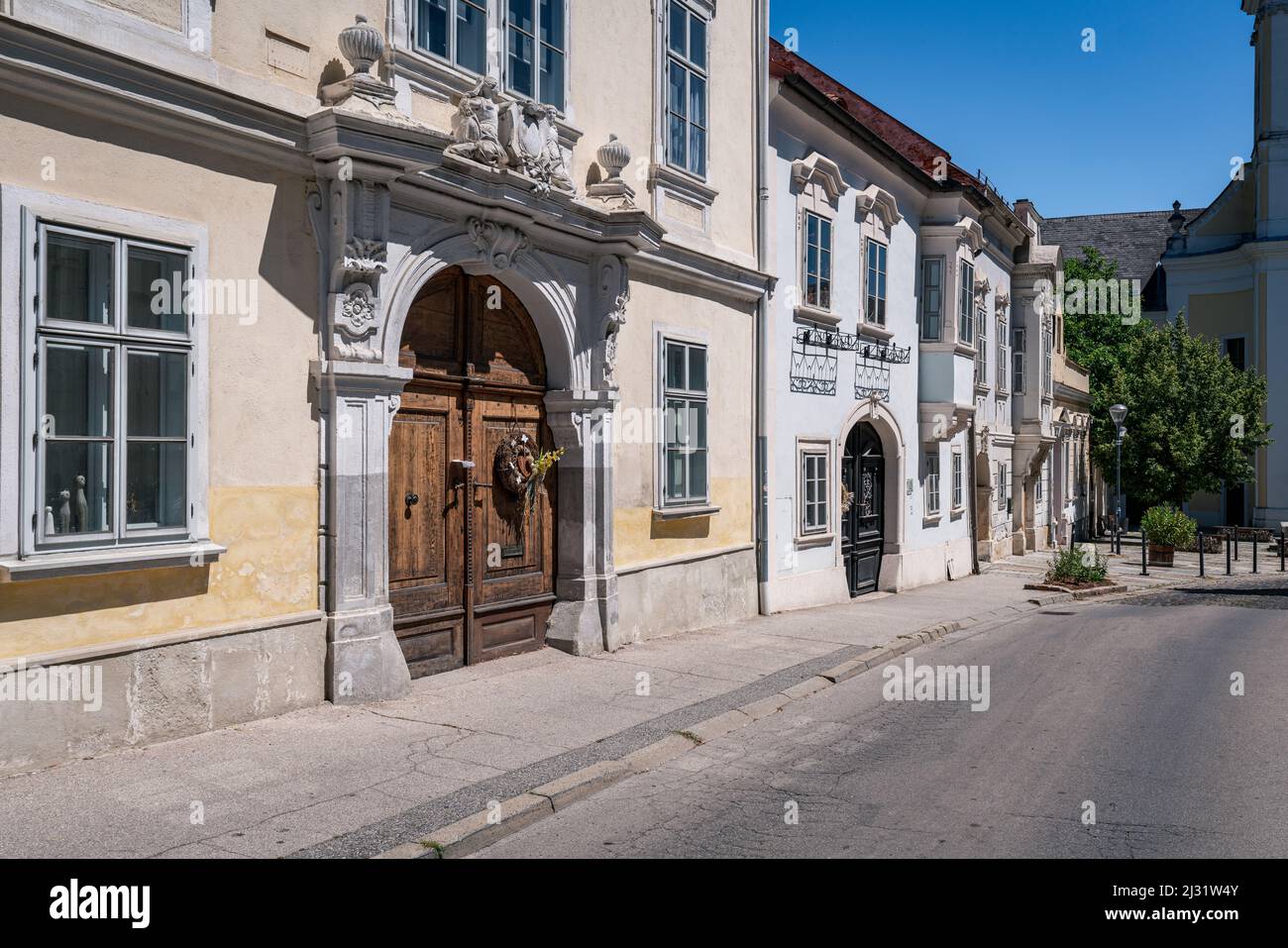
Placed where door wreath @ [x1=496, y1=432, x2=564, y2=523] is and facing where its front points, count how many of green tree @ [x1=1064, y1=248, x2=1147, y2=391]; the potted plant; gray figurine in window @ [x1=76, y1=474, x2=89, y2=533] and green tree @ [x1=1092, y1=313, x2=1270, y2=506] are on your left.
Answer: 3

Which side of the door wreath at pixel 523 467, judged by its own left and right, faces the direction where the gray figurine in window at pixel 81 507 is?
right

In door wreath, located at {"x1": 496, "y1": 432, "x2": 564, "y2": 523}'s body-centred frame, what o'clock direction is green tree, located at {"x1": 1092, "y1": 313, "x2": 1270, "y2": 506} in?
The green tree is roughly at 9 o'clock from the door wreath.

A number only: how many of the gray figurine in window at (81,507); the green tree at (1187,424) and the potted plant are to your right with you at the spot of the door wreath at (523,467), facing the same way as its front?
1

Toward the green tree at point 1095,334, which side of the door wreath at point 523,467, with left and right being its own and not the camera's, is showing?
left

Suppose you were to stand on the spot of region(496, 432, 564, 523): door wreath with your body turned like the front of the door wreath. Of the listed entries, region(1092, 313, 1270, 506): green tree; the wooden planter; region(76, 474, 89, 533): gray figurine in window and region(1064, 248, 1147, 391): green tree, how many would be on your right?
1

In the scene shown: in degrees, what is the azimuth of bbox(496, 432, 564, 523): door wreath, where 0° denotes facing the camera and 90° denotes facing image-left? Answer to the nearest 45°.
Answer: approximately 315°

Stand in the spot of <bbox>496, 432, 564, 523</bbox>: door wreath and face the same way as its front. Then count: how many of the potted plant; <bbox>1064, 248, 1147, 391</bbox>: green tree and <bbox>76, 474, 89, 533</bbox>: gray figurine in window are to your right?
1
